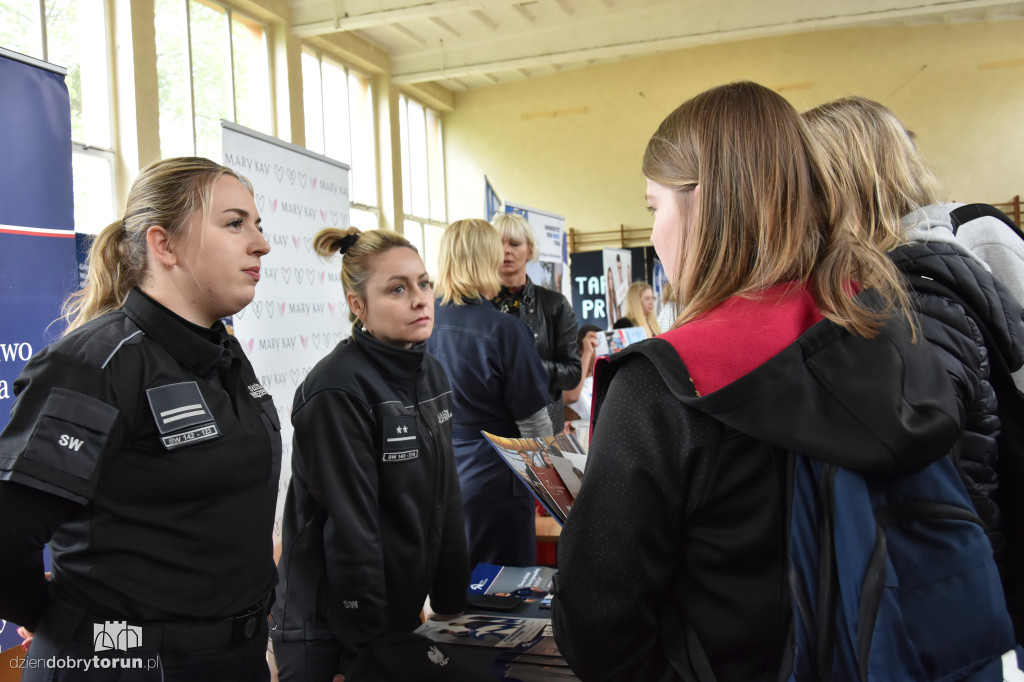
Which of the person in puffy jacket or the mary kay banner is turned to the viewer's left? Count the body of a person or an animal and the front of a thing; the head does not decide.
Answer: the person in puffy jacket

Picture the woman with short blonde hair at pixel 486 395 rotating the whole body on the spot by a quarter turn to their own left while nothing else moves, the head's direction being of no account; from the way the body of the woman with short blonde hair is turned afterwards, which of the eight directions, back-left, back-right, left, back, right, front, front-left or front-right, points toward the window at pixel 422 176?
front-right

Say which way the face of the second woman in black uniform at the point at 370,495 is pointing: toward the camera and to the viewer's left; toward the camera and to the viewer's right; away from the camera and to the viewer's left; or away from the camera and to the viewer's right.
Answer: toward the camera and to the viewer's right

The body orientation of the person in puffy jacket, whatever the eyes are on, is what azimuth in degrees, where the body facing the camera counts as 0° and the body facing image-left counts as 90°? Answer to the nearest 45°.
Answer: approximately 90°

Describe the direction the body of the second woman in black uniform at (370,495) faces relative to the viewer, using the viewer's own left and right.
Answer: facing the viewer and to the right of the viewer

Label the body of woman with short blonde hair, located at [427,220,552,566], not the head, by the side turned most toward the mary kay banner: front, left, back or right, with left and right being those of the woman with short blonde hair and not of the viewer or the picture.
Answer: left

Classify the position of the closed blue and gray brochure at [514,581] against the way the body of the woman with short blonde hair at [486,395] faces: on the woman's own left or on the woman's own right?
on the woman's own right

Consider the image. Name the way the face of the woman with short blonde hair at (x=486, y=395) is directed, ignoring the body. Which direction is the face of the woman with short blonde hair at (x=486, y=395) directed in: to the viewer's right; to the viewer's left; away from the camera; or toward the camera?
away from the camera

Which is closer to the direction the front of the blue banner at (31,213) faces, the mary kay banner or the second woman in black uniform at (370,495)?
the second woman in black uniform

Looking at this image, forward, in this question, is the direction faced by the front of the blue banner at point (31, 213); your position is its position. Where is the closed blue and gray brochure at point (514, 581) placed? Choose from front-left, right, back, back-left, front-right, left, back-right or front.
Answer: front

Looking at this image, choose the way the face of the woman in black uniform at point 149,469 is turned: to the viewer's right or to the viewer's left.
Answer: to the viewer's right

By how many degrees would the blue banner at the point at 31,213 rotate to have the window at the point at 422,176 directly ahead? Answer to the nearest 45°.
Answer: approximately 90° to its left

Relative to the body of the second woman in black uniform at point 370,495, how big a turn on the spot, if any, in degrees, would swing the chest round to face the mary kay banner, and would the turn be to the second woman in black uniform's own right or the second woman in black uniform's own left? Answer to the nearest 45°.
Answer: approximately 135° to the second woman in black uniform's own left
